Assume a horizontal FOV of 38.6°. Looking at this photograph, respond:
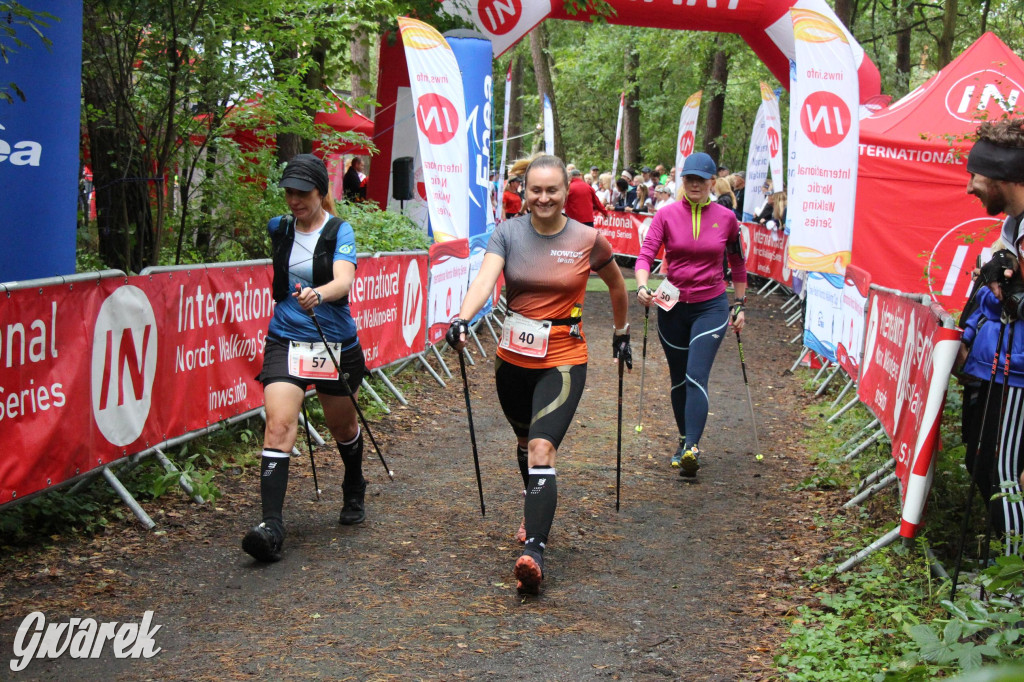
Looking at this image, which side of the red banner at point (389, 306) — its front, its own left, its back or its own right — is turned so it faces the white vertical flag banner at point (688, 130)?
left

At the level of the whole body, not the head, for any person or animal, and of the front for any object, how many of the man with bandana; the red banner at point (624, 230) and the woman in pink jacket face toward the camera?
2

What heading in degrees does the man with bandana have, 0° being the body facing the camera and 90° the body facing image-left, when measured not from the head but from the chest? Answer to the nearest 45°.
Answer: approximately 90°

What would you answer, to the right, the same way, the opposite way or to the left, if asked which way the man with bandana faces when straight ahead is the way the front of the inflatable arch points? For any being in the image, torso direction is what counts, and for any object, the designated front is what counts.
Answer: to the right

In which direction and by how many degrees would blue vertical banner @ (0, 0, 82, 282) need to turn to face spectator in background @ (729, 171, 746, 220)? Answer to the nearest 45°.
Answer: approximately 135° to its left

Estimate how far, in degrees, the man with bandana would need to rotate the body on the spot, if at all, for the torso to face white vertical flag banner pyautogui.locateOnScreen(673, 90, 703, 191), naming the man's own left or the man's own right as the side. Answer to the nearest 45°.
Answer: approximately 90° to the man's own right

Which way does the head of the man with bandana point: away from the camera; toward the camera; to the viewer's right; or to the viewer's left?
to the viewer's left

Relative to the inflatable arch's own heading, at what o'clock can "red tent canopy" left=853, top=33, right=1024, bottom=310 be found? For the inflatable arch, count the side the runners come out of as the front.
The red tent canopy is roughly at 9 o'clock from the inflatable arch.

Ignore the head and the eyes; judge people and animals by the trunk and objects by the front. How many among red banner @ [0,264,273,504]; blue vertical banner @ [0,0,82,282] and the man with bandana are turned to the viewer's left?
1

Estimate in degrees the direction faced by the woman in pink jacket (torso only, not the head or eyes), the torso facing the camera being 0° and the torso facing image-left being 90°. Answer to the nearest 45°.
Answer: approximately 0°

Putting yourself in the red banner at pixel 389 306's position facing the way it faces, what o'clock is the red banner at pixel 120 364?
the red banner at pixel 120 364 is roughly at 2 o'clock from the red banner at pixel 389 306.
